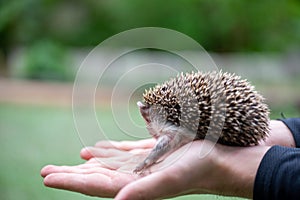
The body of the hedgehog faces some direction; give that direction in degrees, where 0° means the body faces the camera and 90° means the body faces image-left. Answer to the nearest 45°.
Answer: approximately 90°
